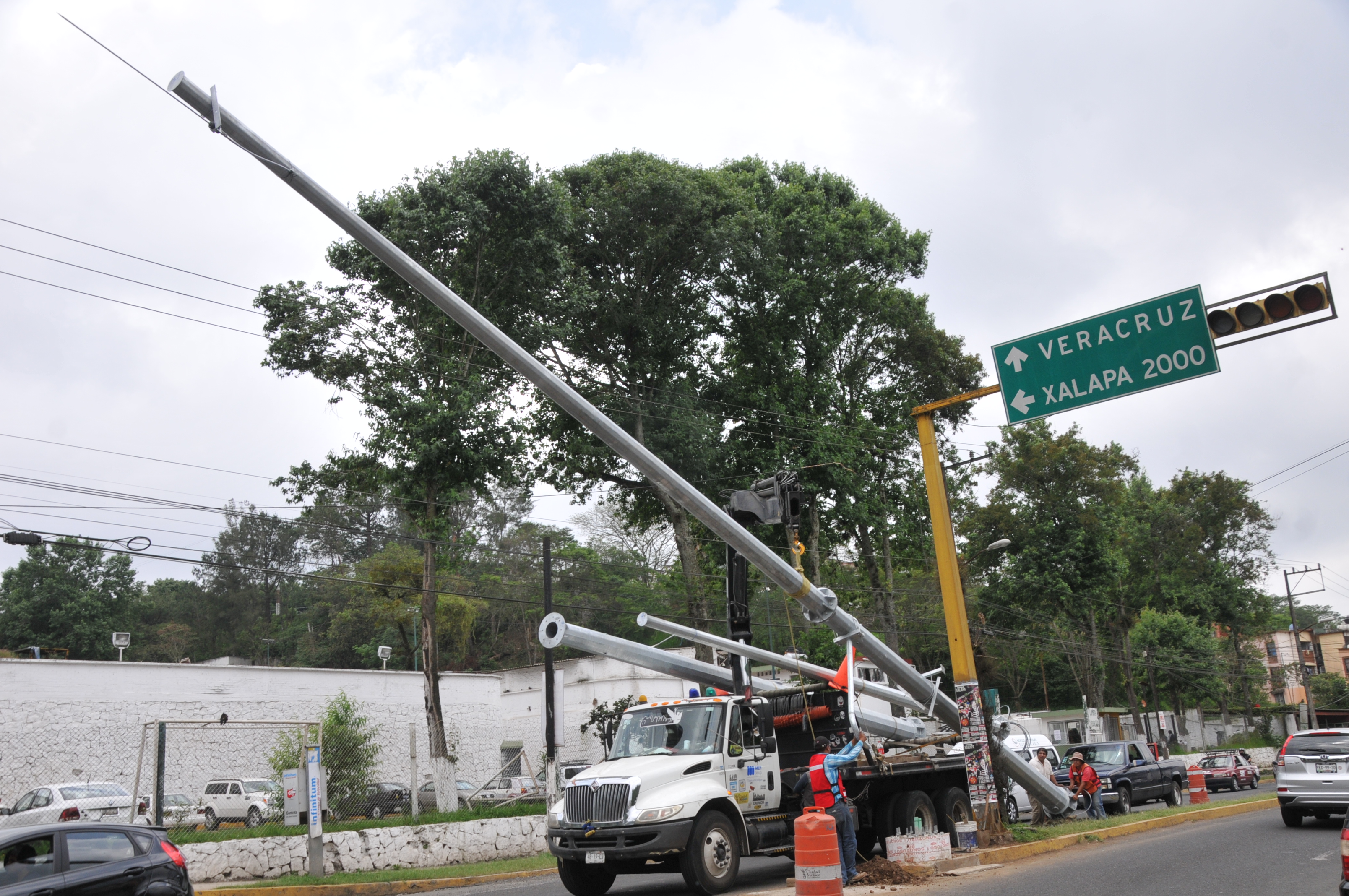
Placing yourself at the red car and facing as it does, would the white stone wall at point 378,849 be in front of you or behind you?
in front

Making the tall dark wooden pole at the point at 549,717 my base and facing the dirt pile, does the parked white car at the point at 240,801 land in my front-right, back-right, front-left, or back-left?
back-right

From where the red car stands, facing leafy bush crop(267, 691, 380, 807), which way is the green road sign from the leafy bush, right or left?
left

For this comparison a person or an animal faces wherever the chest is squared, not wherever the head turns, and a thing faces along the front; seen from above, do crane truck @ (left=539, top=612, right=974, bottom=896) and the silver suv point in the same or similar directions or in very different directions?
very different directions

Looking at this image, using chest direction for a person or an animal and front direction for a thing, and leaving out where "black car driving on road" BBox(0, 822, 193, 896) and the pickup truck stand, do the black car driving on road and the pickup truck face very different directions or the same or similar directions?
same or similar directions

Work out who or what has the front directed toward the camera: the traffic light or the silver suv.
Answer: the traffic light

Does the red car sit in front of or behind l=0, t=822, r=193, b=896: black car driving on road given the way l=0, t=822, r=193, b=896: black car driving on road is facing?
behind

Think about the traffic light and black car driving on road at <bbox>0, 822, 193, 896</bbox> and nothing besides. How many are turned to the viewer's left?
1

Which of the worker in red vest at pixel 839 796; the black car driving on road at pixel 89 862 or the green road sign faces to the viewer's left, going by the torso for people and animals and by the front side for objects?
the black car driving on road

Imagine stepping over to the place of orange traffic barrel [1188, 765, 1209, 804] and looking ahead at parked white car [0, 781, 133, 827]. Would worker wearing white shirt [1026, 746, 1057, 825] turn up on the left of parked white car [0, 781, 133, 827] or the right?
left

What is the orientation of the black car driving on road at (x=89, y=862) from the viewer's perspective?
to the viewer's left

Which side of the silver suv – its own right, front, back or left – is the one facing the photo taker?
back

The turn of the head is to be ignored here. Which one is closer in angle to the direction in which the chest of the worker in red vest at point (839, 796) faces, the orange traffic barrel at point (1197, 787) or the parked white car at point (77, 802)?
the orange traffic barrel

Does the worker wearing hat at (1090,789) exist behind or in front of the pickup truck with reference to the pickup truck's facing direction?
in front

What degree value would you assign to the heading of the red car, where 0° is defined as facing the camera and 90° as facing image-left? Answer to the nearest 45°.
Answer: approximately 45°

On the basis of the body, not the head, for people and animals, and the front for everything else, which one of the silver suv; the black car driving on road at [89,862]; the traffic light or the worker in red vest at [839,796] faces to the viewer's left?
the black car driving on road

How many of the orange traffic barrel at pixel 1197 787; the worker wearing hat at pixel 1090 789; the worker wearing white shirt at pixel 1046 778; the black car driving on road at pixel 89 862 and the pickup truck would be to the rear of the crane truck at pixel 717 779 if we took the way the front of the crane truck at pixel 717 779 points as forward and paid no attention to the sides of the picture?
4

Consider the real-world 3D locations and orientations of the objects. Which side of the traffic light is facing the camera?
front

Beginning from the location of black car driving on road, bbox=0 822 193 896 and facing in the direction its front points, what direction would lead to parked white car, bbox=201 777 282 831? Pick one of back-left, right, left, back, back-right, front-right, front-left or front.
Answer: right

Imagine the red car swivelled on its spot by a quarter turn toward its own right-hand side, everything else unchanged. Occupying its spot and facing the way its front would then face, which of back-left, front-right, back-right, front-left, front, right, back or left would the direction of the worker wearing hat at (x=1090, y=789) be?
back-left

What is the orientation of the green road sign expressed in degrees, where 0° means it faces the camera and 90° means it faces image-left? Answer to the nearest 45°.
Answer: approximately 0°

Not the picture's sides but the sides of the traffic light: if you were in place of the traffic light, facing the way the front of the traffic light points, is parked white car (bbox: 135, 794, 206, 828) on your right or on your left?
on your right
